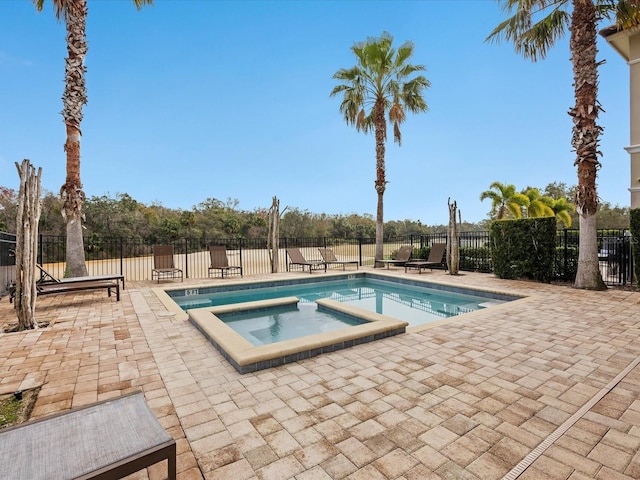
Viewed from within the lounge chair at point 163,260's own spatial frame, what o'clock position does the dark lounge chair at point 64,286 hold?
The dark lounge chair is roughly at 1 o'clock from the lounge chair.

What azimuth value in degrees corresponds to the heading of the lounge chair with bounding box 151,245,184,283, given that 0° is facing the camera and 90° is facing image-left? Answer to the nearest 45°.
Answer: approximately 0°

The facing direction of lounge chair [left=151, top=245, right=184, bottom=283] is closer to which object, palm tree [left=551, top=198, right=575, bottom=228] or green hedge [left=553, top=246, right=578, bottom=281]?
the green hedge

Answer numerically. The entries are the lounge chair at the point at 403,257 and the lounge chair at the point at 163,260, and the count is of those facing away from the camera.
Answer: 0

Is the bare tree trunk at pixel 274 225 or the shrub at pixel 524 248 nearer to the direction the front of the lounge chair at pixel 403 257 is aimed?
the bare tree trunk

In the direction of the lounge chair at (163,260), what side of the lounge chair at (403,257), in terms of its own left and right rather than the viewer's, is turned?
front

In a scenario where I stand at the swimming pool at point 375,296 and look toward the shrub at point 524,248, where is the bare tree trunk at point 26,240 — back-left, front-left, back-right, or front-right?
back-right

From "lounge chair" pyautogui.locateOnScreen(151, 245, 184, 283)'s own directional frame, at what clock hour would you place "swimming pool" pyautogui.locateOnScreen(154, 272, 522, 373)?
The swimming pool is roughly at 11 o'clock from the lounge chair.

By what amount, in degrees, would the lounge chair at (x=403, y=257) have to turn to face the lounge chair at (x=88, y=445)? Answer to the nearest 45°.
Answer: approximately 45° to its left

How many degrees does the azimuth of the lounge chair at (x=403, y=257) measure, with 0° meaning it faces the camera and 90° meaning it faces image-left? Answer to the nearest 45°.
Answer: approximately 45°

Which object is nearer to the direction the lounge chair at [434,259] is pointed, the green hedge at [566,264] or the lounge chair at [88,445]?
the lounge chair

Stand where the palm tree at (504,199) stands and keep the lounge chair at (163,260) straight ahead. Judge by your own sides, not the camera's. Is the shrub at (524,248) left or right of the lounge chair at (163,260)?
left

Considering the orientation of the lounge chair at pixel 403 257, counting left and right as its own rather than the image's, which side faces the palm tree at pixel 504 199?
back
